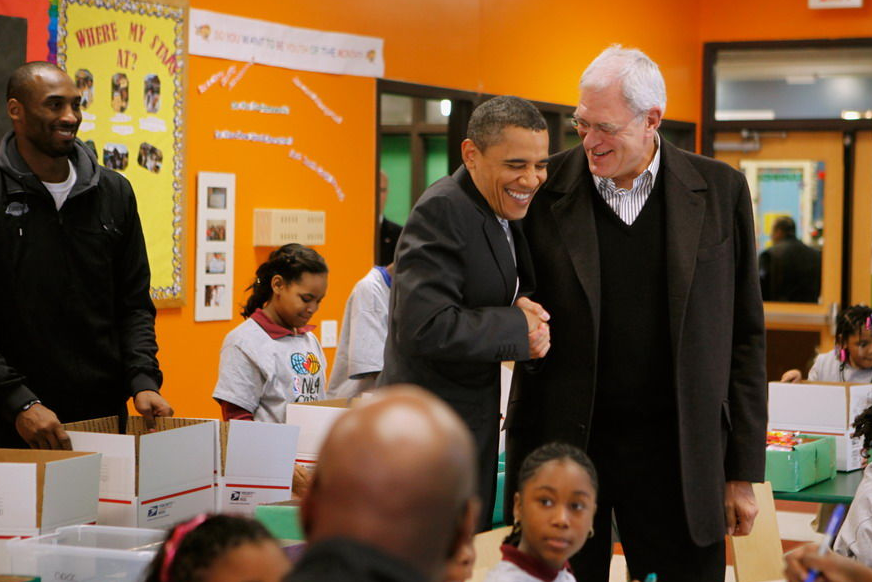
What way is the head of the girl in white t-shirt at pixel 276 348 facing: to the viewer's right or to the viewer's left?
to the viewer's right

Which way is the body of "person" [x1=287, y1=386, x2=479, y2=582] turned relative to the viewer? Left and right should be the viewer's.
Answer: facing away from the viewer

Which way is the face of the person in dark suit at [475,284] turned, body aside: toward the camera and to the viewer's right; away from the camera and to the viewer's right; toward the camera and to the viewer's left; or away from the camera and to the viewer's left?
toward the camera and to the viewer's right

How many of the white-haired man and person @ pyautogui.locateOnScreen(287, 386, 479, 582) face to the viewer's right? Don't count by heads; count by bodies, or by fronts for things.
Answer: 0

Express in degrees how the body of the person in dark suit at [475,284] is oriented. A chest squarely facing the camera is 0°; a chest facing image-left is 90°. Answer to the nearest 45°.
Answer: approximately 315°

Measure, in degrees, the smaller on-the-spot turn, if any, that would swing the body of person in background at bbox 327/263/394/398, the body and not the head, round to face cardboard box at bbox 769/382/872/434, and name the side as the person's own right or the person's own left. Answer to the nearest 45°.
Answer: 0° — they already face it

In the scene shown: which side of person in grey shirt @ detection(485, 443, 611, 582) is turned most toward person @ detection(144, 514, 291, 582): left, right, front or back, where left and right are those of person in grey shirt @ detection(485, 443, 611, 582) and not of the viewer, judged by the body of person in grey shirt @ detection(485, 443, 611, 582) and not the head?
right

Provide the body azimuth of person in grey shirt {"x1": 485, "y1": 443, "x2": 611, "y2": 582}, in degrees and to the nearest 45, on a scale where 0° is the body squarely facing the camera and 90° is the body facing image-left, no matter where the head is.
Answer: approximately 315°

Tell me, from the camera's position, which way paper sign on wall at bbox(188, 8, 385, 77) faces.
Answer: facing the viewer and to the right of the viewer
